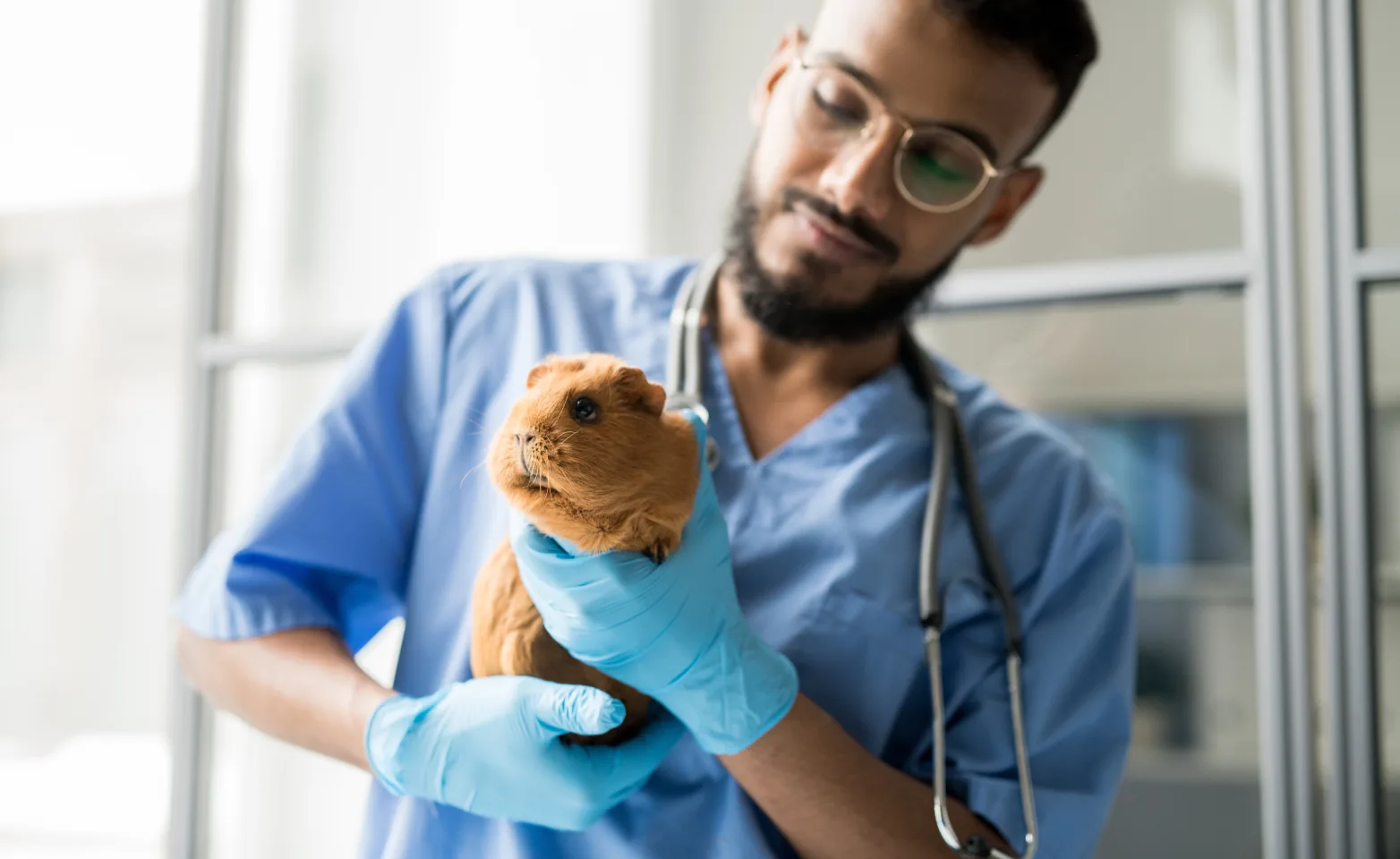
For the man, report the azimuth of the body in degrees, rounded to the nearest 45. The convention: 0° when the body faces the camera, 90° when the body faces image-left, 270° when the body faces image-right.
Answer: approximately 0°

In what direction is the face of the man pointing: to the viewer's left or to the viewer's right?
to the viewer's left
